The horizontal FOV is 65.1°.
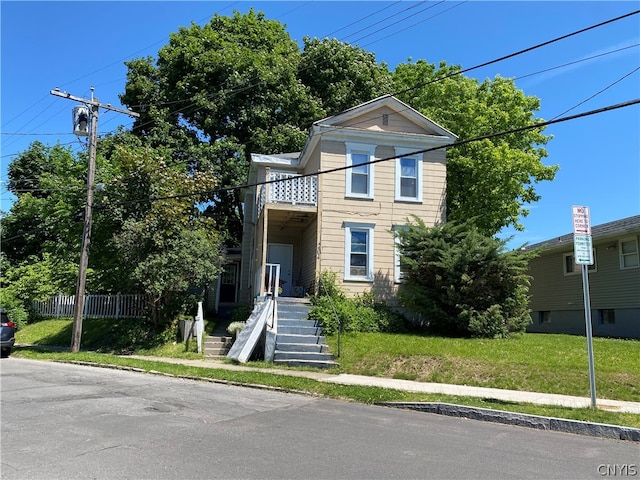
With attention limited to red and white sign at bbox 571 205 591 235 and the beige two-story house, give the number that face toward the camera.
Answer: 2

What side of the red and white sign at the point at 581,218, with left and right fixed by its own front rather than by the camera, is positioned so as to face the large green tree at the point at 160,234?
right

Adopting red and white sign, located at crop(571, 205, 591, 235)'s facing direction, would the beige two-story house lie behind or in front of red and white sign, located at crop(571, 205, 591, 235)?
behind

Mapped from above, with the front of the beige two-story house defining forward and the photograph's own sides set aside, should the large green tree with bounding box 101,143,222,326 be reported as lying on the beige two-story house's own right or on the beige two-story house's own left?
on the beige two-story house's own right

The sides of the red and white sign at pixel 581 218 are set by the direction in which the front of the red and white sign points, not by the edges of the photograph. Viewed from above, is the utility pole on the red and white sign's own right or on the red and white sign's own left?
on the red and white sign's own right

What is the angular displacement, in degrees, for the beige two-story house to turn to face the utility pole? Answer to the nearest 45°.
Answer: approximately 90° to its right

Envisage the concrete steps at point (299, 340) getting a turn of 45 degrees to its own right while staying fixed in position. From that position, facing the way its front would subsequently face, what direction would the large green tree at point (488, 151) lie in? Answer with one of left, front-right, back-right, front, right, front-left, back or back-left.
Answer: back

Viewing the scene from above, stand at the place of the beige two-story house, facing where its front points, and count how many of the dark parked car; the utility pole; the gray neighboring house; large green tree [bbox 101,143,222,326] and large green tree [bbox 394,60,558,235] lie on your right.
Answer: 3

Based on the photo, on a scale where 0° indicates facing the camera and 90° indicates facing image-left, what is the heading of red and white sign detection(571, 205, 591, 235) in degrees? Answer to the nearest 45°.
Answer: approximately 0°

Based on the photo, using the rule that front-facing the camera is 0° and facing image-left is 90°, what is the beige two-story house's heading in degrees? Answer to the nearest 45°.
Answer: approximately 0°
